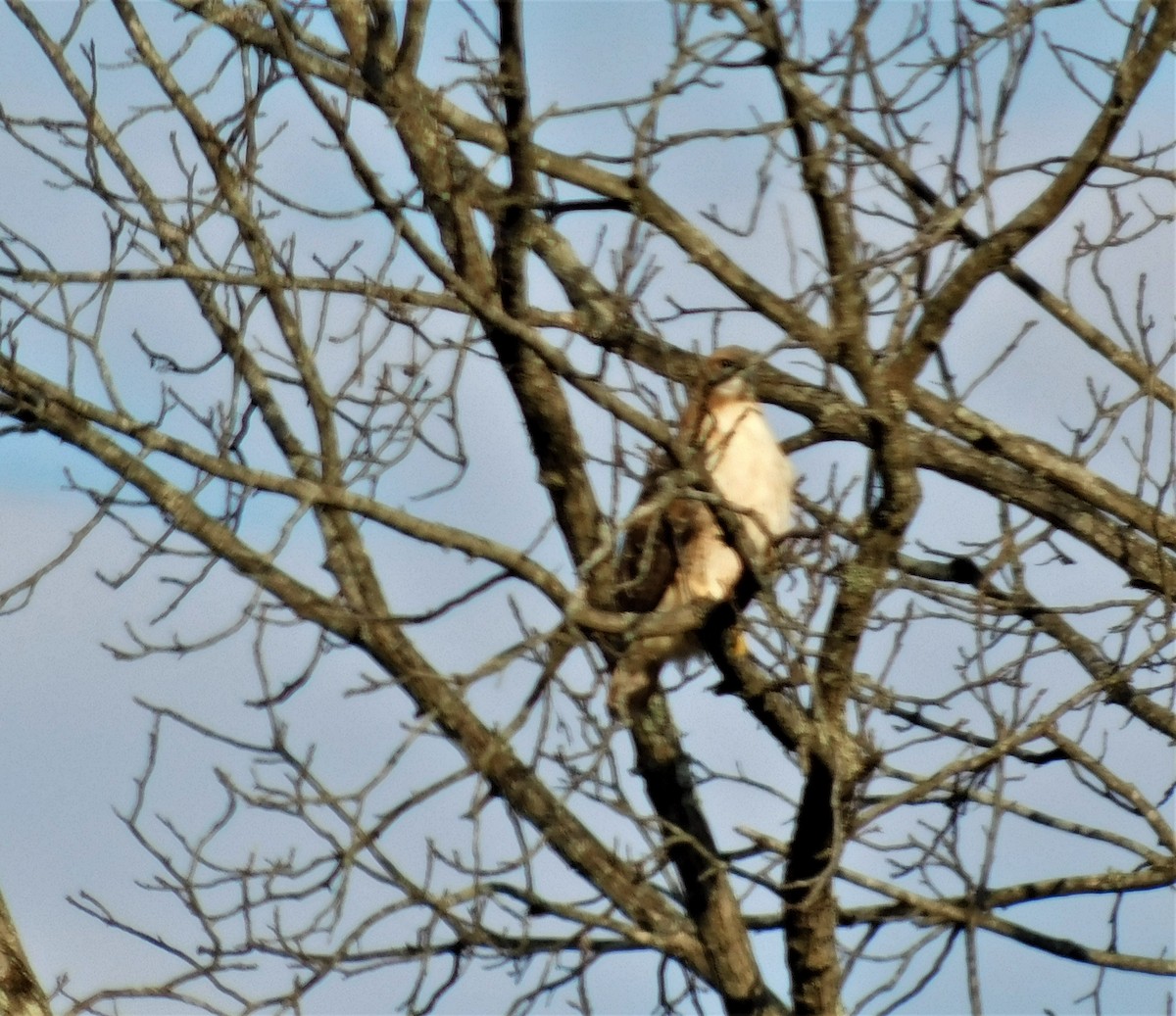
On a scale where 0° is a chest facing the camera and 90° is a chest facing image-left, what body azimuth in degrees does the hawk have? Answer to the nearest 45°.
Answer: approximately 315°
